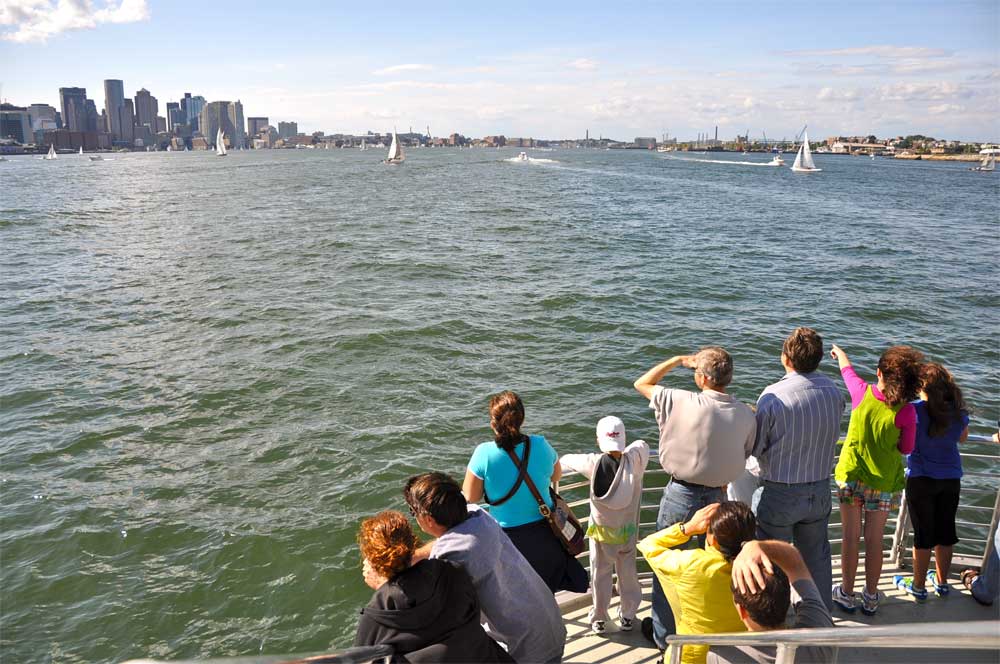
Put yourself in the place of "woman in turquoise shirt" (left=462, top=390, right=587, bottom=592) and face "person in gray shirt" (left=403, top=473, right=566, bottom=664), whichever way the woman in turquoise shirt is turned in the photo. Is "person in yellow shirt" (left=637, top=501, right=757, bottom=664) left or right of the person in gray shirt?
left

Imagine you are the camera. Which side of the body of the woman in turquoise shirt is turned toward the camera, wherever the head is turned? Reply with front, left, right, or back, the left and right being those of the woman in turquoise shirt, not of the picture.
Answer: back

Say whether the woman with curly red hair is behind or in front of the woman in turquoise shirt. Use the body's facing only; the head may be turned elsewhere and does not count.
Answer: behind

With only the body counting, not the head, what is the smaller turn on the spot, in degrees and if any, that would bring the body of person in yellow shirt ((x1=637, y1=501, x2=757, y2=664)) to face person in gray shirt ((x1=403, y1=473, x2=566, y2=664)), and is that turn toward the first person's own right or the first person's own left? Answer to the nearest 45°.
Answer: approximately 45° to the first person's own left

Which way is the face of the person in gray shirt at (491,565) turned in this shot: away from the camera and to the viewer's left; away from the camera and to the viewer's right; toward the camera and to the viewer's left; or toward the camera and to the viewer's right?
away from the camera and to the viewer's left

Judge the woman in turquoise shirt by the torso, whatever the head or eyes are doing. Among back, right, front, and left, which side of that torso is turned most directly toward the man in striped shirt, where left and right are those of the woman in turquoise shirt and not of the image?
right

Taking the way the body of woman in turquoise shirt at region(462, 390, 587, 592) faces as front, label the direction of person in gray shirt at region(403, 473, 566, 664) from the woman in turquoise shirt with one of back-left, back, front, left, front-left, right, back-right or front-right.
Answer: back

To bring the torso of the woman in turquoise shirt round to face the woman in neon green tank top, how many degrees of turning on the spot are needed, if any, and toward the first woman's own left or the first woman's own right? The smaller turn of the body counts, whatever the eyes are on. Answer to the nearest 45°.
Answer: approximately 90° to the first woman's own right

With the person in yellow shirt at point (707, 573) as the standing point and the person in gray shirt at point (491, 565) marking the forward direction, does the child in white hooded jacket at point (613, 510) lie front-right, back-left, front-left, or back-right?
front-right

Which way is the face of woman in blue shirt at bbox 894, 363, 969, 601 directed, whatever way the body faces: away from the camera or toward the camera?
away from the camera

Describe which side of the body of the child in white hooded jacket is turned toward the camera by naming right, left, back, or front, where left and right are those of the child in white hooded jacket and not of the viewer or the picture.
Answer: back

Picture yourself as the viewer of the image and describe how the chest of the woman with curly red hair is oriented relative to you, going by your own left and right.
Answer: facing away from the viewer and to the left of the viewer

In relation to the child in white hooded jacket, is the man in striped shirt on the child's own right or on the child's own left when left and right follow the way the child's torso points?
on the child's own right

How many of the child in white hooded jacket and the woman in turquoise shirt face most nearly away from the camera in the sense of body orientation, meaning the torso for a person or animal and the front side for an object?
2
